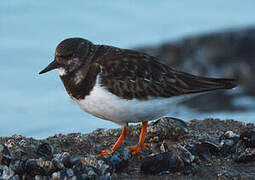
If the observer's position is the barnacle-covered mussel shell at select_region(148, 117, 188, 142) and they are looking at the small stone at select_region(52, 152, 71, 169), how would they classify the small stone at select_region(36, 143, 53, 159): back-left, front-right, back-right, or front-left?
front-right

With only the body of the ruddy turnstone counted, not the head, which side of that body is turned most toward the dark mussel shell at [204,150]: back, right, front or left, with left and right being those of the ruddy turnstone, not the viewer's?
back

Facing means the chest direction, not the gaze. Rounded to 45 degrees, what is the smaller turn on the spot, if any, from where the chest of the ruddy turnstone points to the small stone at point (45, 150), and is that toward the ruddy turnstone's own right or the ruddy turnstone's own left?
0° — it already faces it

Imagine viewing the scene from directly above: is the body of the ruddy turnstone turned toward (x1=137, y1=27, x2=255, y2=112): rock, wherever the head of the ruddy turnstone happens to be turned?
no

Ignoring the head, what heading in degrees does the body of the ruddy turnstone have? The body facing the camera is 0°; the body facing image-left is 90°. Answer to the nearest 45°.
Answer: approximately 90°
